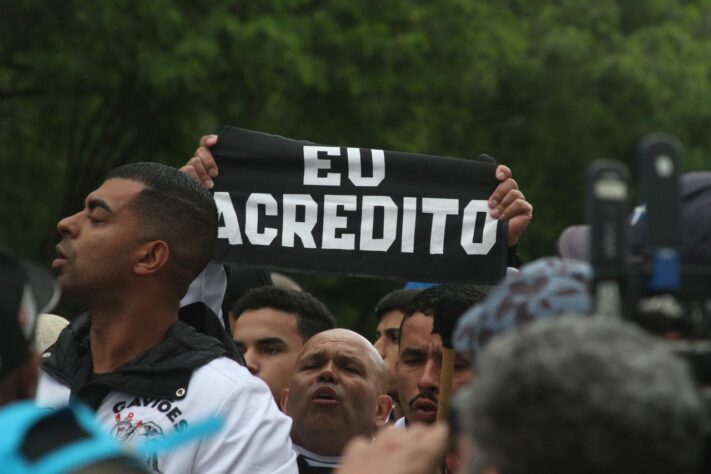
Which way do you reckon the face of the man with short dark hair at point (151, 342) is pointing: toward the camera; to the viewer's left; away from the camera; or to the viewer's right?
to the viewer's left

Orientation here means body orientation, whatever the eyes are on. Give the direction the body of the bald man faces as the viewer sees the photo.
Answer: toward the camera

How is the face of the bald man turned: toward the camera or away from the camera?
toward the camera

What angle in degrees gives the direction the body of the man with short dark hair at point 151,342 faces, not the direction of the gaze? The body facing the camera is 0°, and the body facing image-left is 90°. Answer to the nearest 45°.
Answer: approximately 45°
